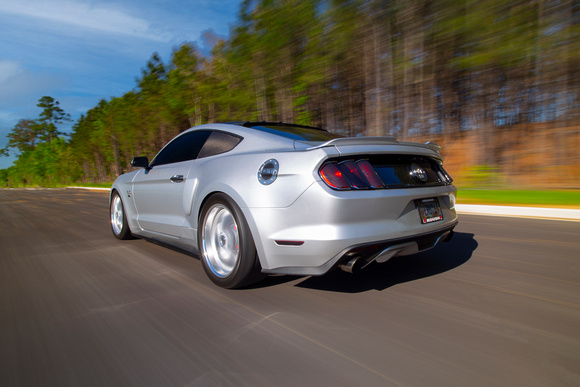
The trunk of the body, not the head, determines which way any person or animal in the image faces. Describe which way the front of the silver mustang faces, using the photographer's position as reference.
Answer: facing away from the viewer and to the left of the viewer
